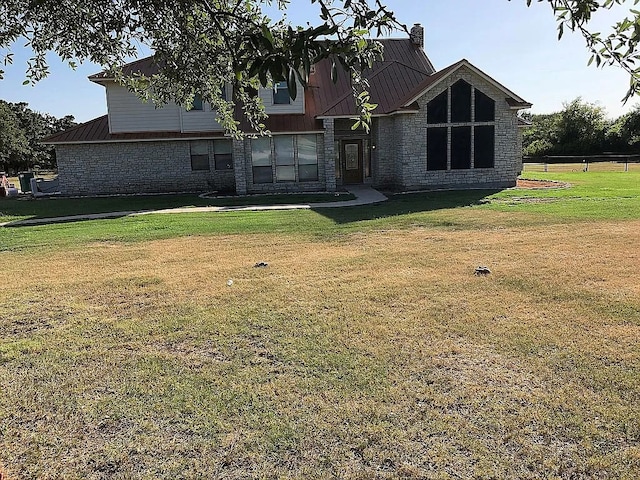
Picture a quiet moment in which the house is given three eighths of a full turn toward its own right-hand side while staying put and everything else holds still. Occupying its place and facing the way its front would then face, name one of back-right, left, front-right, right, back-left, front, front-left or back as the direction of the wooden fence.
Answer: right

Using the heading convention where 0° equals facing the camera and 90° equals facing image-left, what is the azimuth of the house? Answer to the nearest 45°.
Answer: approximately 0°
